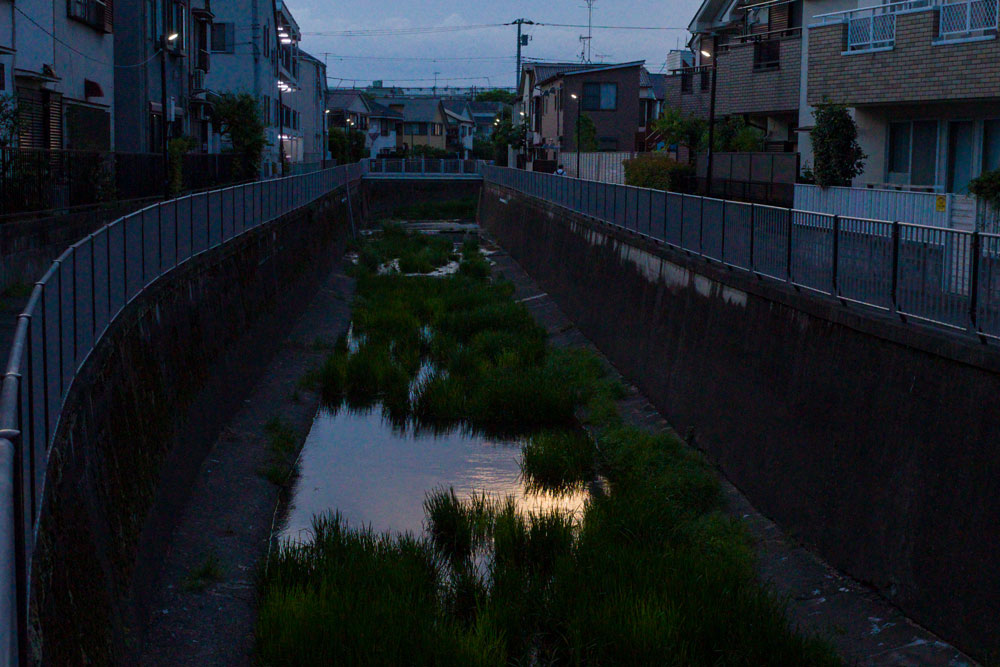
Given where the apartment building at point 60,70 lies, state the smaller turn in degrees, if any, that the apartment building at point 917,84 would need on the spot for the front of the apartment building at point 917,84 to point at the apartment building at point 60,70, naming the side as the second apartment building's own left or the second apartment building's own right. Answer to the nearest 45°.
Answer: approximately 45° to the second apartment building's own right

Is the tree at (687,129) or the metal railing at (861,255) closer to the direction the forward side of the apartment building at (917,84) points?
the metal railing

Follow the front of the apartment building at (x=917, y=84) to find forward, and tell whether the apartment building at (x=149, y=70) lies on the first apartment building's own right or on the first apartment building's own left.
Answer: on the first apartment building's own right

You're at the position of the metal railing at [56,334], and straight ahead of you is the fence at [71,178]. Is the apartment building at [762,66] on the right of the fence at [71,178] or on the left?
right

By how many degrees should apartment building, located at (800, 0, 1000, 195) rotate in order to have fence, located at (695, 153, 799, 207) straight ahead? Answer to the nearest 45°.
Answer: approximately 90° to its right

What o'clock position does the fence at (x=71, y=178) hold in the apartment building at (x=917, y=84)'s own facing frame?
The fence is roughly at 1 o'clock from the apartment building.

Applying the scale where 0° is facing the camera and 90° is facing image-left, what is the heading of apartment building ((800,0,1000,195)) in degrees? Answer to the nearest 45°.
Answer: approximately 45°

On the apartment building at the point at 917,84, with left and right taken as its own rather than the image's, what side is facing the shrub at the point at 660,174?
right

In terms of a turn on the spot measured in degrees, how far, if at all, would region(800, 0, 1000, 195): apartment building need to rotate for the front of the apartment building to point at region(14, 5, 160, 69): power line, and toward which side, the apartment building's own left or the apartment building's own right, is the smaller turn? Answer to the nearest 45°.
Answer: approximately 45° to the apartment building's own right
